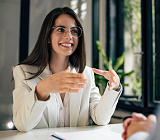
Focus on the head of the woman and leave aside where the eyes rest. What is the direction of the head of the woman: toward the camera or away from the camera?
toward the camera

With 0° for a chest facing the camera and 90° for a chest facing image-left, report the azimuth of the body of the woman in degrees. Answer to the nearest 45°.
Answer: approximately 315°
